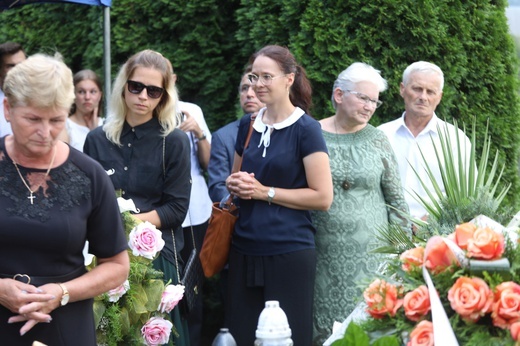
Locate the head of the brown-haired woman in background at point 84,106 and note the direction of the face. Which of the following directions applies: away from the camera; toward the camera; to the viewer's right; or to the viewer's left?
toward the camera

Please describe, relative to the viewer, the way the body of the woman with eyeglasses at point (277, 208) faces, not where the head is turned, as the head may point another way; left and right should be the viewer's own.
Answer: facing the viewer and to the left of the viewer

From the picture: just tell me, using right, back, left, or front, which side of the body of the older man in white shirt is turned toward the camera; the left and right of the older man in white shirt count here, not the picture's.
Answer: front

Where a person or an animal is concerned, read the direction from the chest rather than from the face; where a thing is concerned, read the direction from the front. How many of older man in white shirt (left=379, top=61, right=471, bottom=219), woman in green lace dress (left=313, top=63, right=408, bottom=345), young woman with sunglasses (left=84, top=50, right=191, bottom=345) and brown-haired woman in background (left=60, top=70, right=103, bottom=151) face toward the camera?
4

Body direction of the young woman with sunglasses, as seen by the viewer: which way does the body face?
toward the camera

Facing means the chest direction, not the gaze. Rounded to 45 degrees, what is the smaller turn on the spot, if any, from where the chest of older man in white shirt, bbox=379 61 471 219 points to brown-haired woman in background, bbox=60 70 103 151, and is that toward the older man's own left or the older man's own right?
approximately 90° to the older man's own right

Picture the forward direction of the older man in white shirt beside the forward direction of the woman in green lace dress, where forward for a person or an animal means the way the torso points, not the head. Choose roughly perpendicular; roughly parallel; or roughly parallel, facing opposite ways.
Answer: roughly parallel

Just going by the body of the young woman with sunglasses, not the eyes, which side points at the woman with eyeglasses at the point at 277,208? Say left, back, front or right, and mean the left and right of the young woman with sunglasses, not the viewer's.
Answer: left

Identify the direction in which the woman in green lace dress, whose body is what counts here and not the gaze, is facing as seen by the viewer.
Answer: toward the camera

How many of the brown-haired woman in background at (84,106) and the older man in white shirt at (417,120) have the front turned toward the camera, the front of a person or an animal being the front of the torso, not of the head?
2
